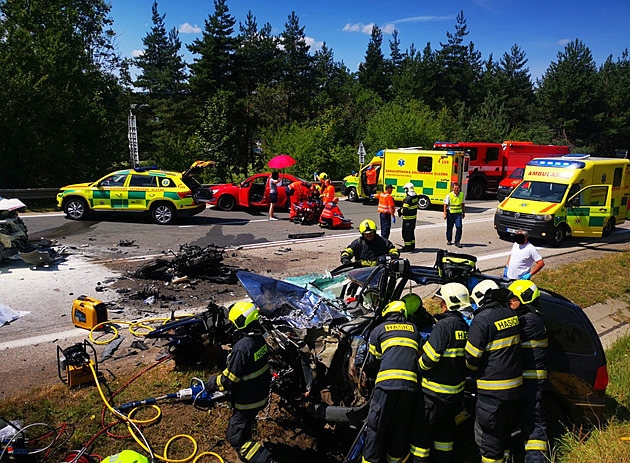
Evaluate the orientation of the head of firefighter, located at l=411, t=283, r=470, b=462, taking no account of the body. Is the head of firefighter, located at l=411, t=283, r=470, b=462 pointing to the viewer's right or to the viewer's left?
to the viewer's left

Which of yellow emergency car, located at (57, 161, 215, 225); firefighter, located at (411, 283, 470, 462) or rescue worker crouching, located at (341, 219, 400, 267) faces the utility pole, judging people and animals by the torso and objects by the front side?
the firefighter

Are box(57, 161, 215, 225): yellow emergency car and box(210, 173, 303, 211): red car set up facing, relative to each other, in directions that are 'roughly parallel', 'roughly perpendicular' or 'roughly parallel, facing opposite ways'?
roughly parallel

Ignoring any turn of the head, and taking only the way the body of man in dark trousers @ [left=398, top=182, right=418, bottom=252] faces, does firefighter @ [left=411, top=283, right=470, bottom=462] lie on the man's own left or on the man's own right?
on the man's own left

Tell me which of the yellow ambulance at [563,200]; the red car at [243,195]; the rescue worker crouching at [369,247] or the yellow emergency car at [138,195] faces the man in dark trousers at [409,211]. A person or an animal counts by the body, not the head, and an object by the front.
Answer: the yellow ambulance

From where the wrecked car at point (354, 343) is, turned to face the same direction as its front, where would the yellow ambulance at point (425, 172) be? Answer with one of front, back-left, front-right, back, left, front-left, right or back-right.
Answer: right

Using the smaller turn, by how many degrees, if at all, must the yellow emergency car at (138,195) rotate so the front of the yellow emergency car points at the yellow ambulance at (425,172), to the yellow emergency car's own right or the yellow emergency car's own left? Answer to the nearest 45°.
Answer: approximately 180°

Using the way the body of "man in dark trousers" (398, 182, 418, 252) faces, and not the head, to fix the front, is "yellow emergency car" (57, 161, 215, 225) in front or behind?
in front

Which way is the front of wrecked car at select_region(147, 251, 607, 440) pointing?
to the viewer's left

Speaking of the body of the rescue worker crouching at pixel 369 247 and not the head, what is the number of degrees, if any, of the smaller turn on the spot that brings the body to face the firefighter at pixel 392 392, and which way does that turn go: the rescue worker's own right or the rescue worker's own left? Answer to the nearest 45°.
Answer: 0° — they already face them

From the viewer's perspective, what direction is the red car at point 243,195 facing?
to the viewer's left

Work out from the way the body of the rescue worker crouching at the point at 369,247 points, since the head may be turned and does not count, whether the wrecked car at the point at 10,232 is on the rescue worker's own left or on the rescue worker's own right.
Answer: on the rescue worker's own right

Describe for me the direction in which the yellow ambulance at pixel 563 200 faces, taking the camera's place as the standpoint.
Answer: facing the viewer and to the left of the viewer

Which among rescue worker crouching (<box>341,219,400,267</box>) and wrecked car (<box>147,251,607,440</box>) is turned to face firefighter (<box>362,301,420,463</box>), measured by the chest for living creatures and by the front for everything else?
the rescue worker crouching

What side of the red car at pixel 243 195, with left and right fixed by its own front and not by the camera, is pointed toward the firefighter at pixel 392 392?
left

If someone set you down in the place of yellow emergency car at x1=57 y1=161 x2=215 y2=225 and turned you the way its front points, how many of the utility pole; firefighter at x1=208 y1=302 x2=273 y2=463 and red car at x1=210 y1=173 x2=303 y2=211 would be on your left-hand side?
1

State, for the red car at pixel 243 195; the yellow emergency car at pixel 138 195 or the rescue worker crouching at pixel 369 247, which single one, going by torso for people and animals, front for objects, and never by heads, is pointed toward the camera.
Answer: the rescue worker crouching
